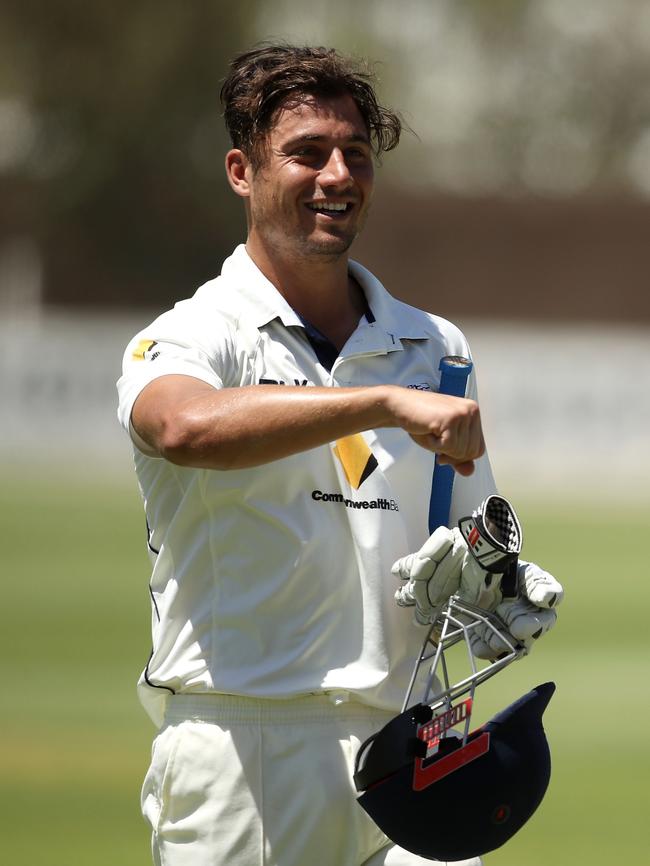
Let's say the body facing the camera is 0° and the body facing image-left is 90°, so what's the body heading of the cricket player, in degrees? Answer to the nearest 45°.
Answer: approximately 315°

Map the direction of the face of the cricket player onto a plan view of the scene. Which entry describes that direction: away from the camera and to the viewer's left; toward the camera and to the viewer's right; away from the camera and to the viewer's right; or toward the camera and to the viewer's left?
toward the camera and to the viewer's right
